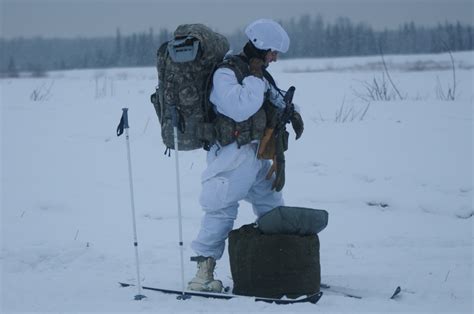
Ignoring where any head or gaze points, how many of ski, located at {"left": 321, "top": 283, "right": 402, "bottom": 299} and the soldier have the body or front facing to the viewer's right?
2

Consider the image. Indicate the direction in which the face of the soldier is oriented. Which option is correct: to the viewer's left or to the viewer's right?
to the viewer's right

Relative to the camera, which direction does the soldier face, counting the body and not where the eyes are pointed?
to the viewer's right

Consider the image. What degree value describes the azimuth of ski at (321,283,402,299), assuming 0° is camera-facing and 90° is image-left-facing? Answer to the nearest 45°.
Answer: approximately 270°
